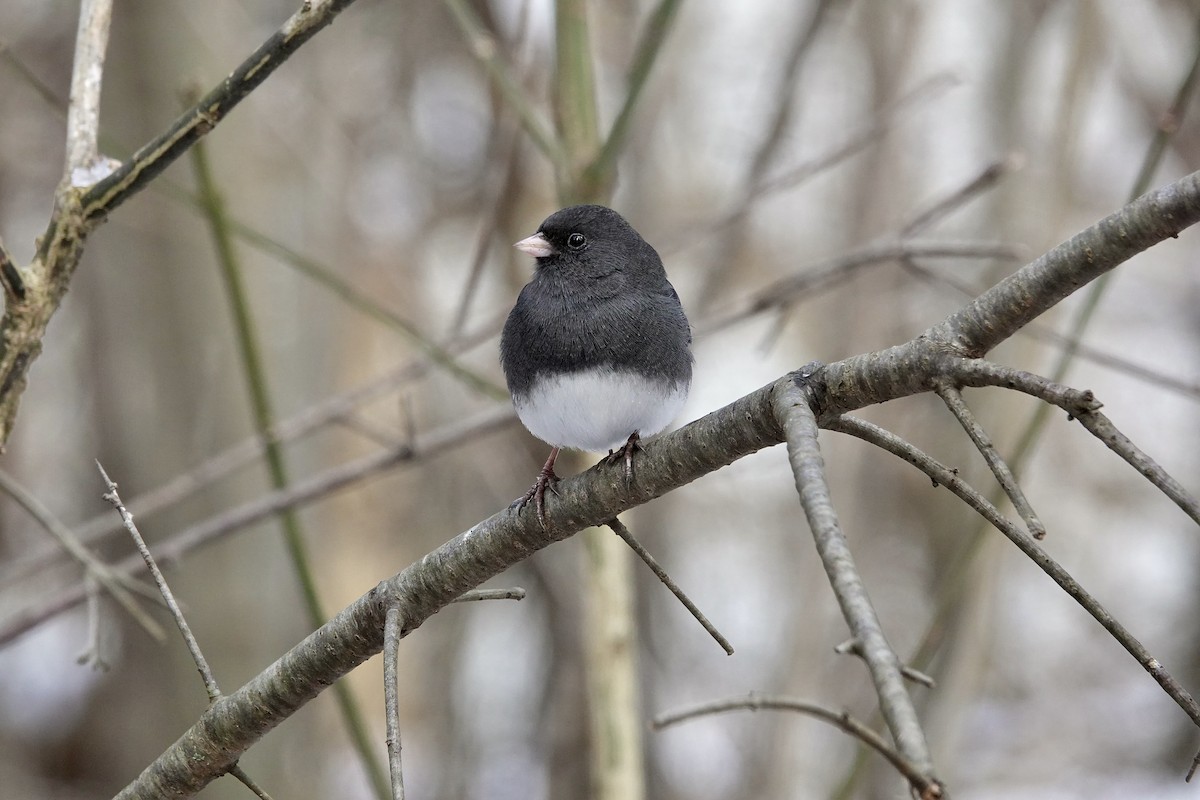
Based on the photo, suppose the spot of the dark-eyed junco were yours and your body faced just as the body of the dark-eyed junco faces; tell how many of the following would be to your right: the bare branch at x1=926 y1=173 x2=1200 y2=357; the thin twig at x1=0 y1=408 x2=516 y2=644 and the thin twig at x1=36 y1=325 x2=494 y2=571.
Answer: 2

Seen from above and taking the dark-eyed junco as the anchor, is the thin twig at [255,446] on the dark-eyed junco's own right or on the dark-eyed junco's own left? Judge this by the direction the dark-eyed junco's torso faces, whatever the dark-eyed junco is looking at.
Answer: on the dark-eyed junco's own right

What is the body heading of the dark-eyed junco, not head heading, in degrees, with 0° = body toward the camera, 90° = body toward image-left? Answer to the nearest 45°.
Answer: approximately 45°

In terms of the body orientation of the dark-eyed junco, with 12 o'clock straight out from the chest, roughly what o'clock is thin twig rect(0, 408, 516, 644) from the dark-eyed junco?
The thin twig is roughly at 3 o'clock from the dark-eyed junco.

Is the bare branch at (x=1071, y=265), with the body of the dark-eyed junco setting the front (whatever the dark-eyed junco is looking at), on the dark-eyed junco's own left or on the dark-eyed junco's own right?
on the dark-eyed junco's own left
